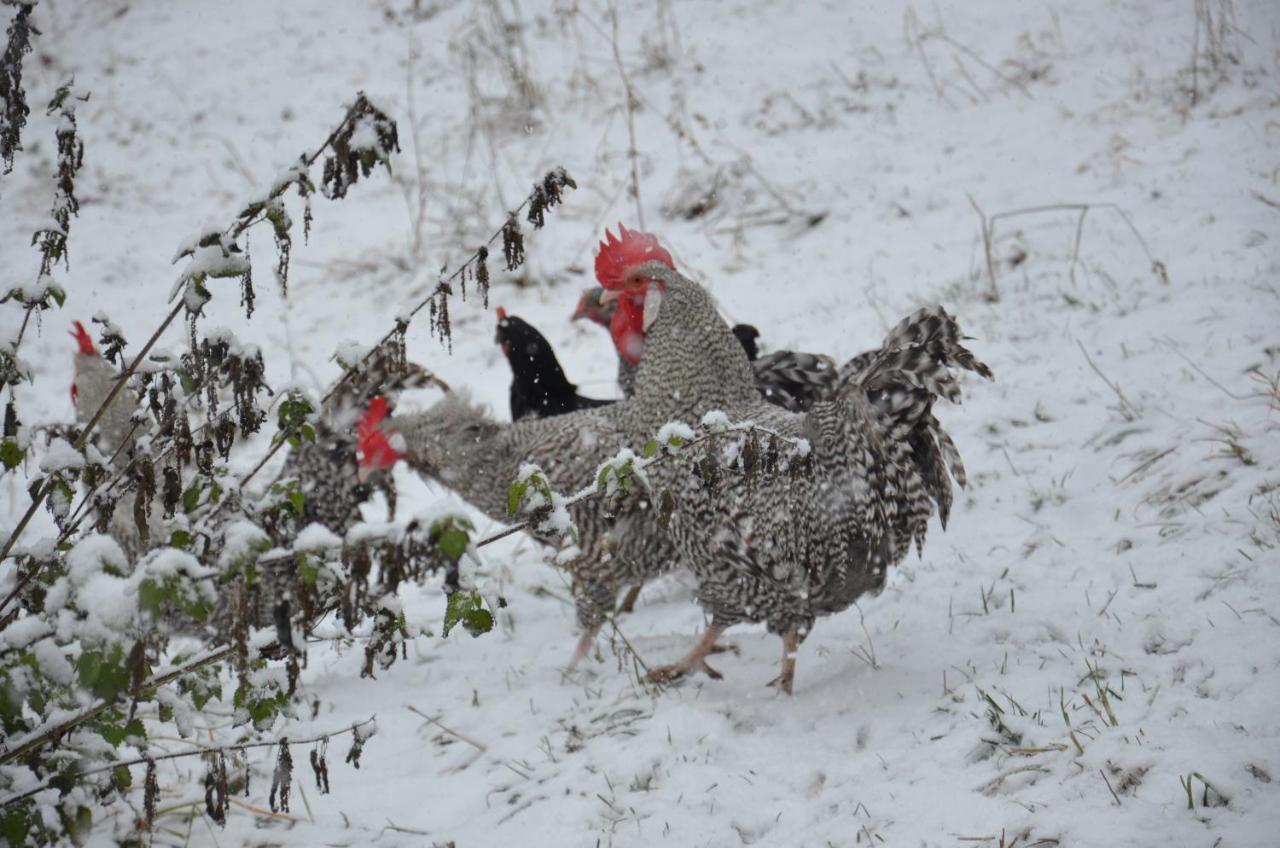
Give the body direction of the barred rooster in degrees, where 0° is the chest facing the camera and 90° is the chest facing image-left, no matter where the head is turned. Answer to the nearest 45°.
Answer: approximately 90°

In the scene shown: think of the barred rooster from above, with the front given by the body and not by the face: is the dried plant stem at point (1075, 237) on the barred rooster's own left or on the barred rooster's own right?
on the barred rooster's own right

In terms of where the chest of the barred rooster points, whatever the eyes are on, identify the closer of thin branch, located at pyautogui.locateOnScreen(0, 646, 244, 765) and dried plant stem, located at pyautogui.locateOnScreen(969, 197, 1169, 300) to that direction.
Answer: the thin branch

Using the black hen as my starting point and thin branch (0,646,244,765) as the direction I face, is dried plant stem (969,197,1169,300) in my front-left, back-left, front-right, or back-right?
back-left

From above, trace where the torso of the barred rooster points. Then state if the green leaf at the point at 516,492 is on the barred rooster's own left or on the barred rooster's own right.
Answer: on the barred rooster's own left

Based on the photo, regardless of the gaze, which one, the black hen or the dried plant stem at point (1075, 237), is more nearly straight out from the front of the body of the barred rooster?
the black hen

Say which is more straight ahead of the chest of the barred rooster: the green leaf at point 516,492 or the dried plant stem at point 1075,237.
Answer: the green leaf
